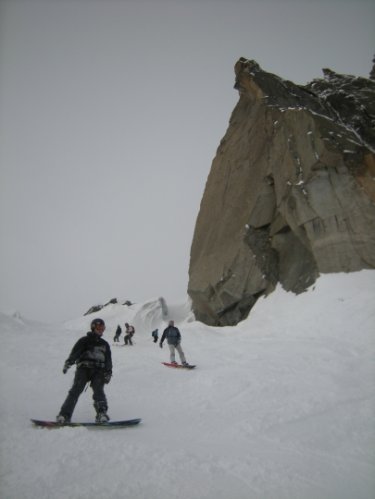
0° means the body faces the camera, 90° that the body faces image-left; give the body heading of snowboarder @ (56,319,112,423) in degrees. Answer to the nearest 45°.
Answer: approximately 0°

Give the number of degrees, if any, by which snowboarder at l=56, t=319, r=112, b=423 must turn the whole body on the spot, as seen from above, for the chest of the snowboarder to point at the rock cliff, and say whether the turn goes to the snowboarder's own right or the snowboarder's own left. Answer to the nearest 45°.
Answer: approximately 135° to the snowboarder's own left
